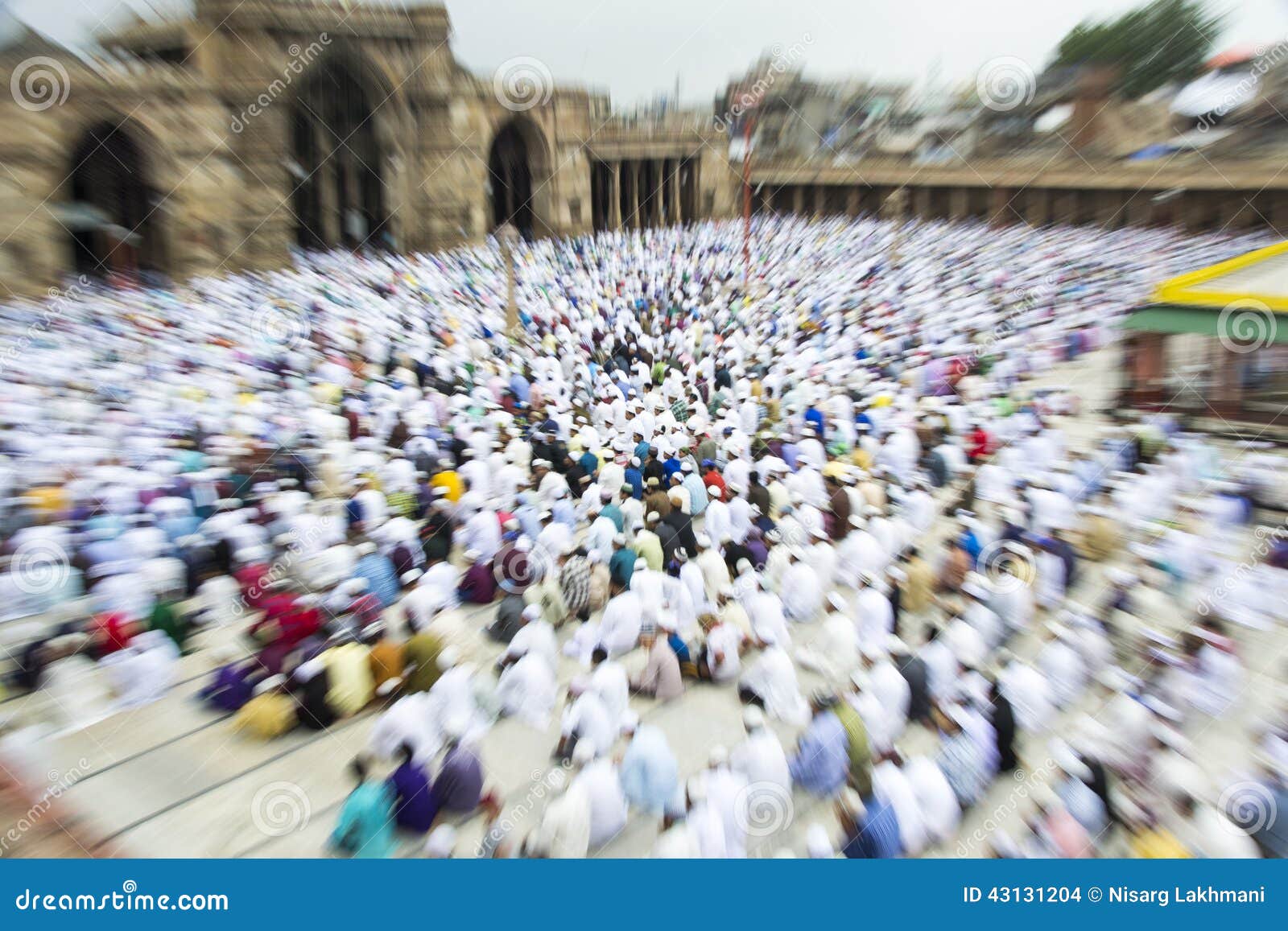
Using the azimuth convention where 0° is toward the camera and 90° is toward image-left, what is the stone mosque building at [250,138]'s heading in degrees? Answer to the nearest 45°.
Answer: approximately 315°
